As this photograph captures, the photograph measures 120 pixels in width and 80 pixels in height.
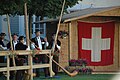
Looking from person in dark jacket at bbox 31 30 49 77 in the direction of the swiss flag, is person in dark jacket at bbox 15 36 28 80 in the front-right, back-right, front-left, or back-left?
back-right

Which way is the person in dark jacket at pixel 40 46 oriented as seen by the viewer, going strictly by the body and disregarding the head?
toward the camera

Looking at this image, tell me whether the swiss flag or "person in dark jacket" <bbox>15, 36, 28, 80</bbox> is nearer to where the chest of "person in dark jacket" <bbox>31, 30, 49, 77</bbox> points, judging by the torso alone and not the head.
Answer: the person in dark jacket
